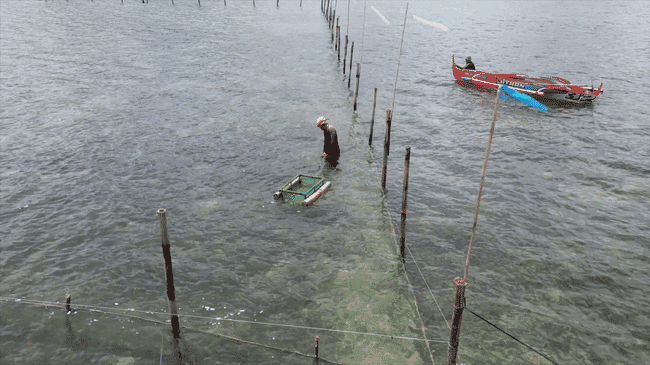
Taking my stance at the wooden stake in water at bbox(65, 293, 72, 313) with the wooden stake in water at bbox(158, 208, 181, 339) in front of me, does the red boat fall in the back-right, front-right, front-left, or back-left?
front-left

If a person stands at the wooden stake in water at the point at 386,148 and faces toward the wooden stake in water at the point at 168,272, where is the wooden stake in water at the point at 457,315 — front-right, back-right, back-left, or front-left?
front-left

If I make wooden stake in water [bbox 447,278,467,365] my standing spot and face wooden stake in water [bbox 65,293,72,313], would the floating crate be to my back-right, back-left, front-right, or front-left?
front-right

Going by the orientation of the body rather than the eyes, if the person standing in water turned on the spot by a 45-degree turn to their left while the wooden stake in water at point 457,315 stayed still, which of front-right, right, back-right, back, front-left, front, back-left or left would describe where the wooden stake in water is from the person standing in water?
front-left

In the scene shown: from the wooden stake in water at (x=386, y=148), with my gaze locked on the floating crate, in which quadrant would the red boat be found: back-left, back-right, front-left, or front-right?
back-right
